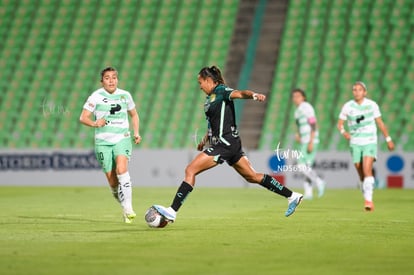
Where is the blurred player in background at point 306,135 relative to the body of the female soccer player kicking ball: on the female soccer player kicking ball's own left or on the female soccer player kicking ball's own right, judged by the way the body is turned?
on the female soccer player kicking ball's own right

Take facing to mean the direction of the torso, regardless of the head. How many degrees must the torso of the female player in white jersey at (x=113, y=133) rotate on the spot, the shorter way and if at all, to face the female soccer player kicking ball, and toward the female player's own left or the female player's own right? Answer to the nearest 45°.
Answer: approximately 45° to the female player's own left

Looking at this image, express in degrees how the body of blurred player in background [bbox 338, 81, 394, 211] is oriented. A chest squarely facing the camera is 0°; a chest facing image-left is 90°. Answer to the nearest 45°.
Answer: approximately 0°

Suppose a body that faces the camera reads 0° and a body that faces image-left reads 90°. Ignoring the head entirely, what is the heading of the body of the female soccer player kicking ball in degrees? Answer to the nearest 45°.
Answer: approximately 90°

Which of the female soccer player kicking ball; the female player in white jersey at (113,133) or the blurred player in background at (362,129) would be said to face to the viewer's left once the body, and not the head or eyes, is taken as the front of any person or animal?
the female soccer player kicking ball

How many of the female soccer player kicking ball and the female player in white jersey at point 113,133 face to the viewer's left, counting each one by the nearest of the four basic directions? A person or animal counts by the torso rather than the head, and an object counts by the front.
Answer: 1

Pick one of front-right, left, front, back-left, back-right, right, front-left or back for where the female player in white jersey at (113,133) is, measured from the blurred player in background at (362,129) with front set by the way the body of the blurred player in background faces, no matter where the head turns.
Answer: front-right
